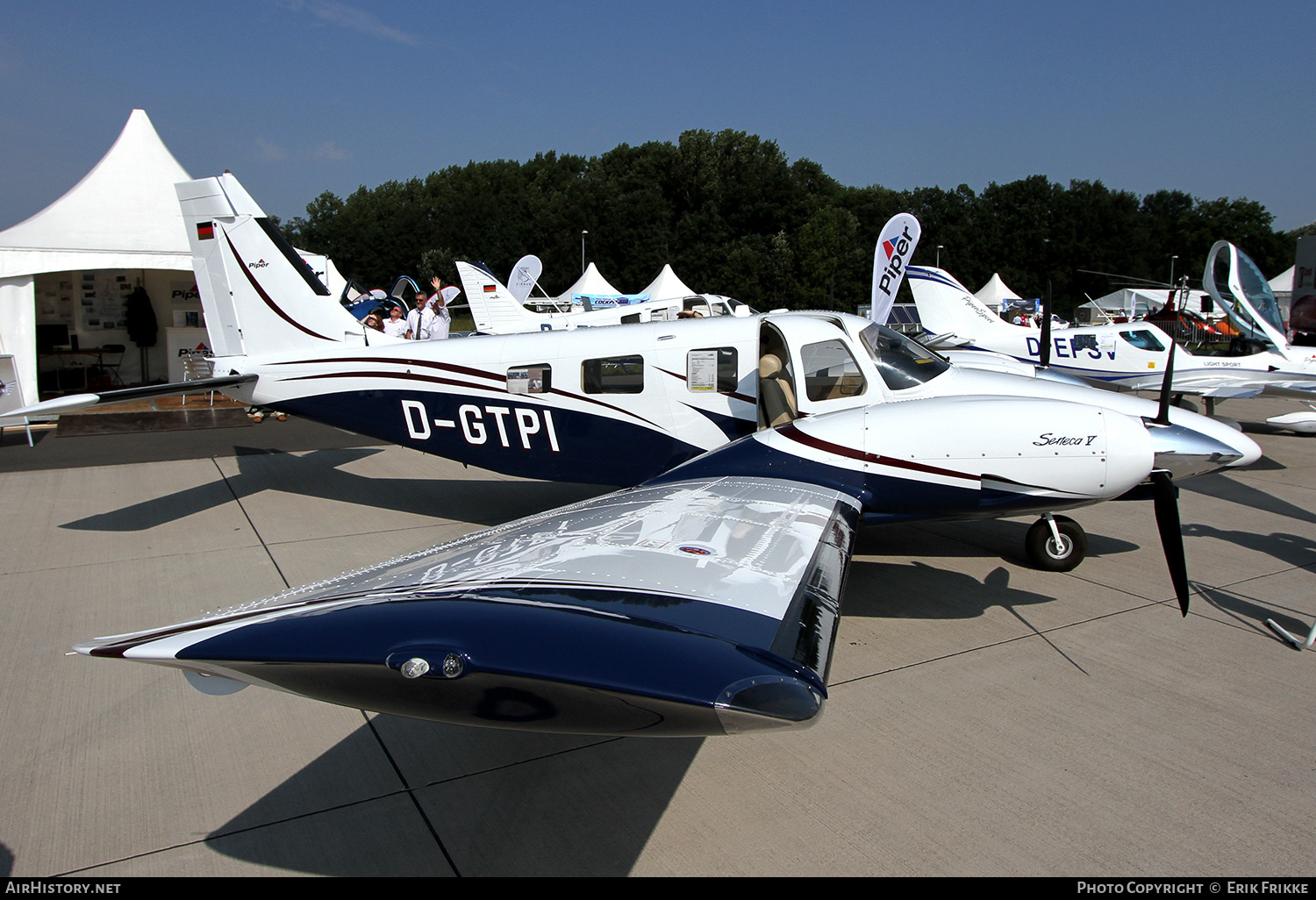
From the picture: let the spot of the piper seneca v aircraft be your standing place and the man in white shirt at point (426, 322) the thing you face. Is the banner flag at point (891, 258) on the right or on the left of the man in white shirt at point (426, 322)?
right

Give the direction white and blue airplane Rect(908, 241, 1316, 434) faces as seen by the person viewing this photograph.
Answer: facing to the right of the viewer

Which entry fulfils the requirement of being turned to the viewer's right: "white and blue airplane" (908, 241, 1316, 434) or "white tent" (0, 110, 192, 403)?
the white and blue airplane

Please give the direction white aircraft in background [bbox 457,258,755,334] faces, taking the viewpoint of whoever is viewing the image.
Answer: facing to the right of the viewer

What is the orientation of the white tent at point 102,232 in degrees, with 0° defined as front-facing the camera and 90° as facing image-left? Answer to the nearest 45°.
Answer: approximately 0°

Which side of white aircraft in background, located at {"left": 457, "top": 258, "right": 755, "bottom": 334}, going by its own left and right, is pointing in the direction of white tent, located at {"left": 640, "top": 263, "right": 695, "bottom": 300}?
left

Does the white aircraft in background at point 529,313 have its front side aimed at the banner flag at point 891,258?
yes
